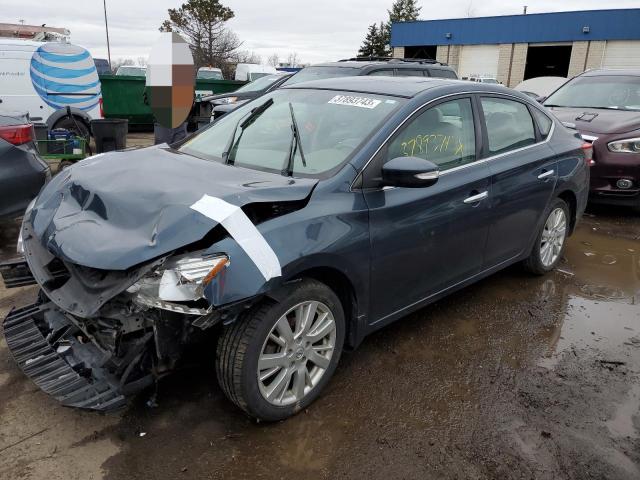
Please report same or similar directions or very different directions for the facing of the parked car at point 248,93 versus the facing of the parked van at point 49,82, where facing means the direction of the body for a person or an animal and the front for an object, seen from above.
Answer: same or similar directions

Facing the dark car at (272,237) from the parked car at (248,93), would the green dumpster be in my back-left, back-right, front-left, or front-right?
back-right

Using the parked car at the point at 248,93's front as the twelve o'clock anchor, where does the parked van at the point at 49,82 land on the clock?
the parked van at the point at 49,82 is roughly at 1 o'clock from the parked car at the point at 248,93.

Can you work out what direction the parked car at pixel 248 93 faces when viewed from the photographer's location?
facing the viewer and to the left of the viewer

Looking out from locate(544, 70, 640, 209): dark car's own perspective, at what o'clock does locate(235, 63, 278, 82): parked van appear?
The parked van is roughly at 3 o'clock from the dark car.

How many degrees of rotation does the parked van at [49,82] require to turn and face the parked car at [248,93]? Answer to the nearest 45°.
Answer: approximately 180°

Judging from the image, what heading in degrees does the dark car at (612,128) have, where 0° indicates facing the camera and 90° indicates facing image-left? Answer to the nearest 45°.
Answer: approximately 45°
